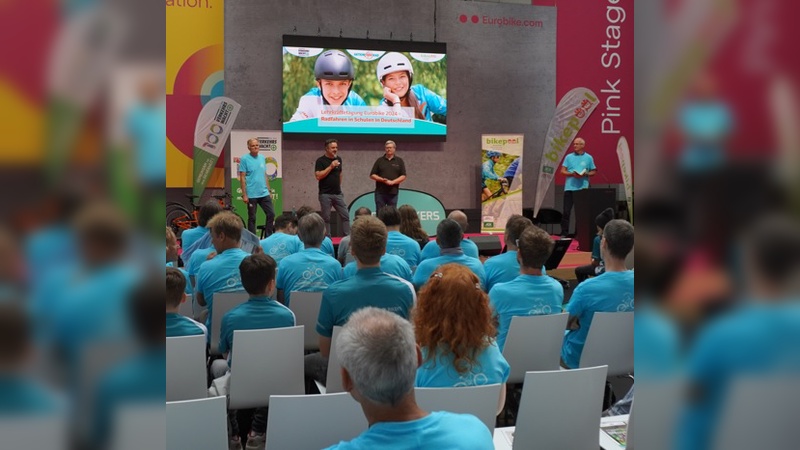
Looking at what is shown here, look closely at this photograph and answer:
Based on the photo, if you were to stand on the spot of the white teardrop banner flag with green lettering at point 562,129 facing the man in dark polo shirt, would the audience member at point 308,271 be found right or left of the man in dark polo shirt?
left

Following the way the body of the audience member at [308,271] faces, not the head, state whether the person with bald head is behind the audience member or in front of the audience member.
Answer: in front

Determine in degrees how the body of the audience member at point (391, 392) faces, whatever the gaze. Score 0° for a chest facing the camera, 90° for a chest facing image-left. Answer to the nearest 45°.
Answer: approximately 180°

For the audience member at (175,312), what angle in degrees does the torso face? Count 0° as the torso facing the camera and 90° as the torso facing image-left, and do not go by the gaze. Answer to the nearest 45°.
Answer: approximately 180°

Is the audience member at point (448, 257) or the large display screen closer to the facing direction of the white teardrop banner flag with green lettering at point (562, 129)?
the audience member

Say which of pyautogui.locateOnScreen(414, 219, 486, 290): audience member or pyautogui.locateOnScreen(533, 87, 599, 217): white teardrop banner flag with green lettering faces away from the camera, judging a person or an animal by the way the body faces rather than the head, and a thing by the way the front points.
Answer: the audience member

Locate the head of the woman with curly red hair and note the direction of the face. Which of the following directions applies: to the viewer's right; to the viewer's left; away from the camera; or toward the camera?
away from the camera

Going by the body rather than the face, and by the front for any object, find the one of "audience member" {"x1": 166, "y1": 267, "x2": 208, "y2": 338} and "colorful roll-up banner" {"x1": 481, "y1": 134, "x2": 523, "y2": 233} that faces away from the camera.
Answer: the audience member

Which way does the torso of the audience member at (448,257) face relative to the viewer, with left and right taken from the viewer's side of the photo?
facing away from the viewer

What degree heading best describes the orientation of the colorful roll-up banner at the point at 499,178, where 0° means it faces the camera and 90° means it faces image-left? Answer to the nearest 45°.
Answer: approximately 0°

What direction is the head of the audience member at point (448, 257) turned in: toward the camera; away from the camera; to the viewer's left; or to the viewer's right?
away from the camera
